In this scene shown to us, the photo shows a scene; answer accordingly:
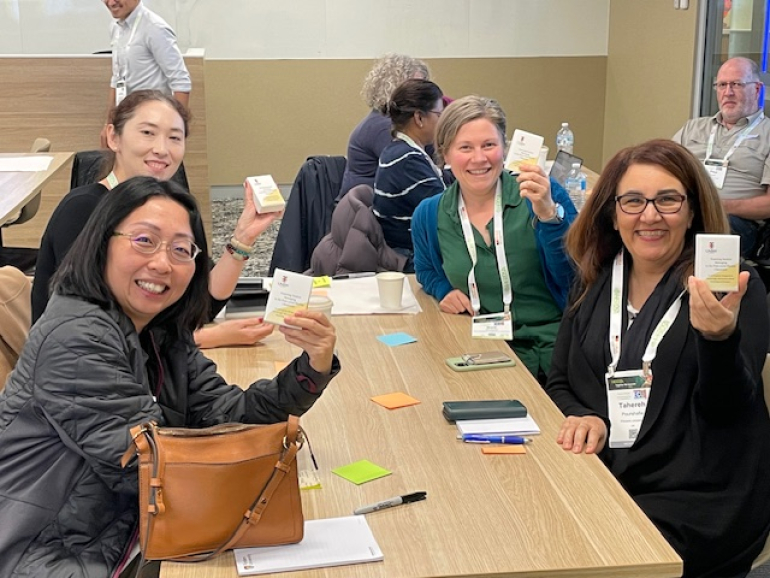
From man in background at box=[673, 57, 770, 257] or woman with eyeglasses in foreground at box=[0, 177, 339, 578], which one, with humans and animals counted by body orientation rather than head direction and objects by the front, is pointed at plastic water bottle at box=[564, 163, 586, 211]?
the man in background

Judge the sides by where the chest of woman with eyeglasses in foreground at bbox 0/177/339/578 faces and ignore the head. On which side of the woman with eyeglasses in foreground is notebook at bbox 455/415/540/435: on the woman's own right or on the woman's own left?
on the woman's own left

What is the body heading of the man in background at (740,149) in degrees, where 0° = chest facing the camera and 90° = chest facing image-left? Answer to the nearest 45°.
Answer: approximately 45°

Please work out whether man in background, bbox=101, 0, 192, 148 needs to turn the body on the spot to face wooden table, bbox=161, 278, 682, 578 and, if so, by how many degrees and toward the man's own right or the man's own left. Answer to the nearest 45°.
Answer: approximately 45° to the man's own left

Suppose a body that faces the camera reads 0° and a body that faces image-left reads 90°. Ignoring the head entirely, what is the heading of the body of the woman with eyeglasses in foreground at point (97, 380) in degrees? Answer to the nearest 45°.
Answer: approximately 315°

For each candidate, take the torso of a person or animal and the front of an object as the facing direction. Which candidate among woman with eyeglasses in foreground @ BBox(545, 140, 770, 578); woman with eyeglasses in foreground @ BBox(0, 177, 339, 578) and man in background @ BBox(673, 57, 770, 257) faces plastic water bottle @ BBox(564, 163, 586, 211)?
the man in background
